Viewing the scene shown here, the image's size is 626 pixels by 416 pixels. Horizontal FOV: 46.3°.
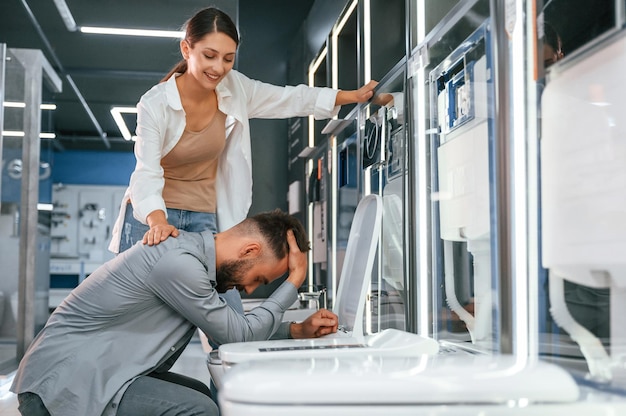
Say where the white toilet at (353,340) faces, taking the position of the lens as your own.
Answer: facing to the left of the viewer

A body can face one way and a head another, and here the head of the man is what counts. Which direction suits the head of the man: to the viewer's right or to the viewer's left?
to the viewer's right

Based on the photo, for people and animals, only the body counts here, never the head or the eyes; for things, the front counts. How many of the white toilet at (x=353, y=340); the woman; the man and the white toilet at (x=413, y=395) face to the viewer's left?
2

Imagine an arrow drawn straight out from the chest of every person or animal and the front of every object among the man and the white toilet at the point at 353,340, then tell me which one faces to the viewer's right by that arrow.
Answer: the man

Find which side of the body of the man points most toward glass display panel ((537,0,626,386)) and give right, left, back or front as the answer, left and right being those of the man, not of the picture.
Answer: front

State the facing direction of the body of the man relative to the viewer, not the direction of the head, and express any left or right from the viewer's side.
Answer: facing to the right of the viewer

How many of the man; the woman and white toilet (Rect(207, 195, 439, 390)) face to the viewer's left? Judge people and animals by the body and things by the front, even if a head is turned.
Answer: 1

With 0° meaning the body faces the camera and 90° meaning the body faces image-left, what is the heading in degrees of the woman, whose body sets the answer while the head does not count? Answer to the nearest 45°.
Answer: approximately 315°

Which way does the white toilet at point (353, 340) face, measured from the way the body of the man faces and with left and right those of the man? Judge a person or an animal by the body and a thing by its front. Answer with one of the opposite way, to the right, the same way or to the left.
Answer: the opposite way

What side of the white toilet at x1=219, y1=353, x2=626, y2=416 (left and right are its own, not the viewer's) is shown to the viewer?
left

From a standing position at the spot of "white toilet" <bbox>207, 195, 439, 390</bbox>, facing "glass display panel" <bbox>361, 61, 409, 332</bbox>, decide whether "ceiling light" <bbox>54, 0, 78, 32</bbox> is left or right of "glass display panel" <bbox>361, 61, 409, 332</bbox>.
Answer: left

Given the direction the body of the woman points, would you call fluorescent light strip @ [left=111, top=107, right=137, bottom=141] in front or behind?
behind
